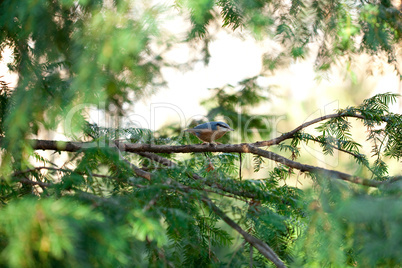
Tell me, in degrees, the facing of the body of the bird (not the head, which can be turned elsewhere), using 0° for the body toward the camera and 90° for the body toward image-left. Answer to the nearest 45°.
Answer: approximately 270°
